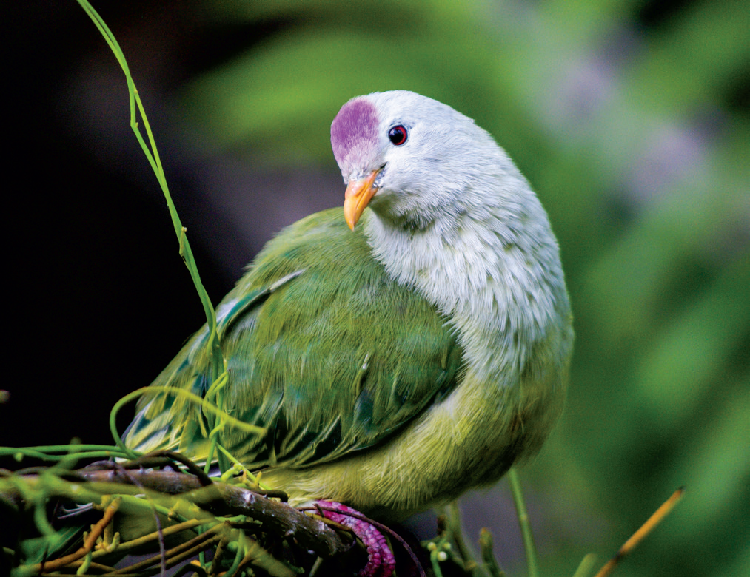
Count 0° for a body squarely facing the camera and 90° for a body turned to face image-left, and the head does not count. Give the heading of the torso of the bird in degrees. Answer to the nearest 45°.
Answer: approximately 270°
